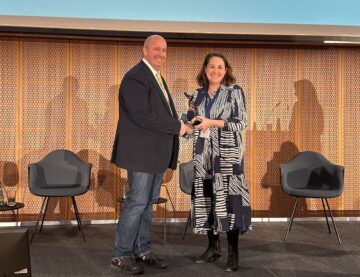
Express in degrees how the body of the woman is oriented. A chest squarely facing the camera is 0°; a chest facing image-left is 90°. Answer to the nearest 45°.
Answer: approximately 45°

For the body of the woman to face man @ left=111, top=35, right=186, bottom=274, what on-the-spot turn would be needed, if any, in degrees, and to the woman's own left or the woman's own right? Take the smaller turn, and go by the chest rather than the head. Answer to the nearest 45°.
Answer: approximately 45° to the woman's own right
